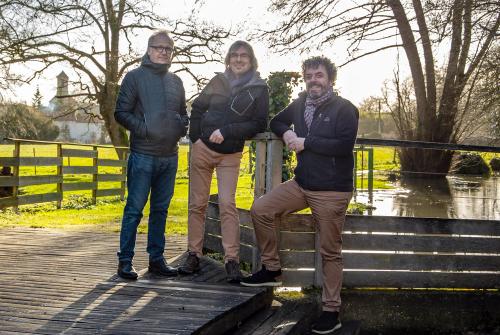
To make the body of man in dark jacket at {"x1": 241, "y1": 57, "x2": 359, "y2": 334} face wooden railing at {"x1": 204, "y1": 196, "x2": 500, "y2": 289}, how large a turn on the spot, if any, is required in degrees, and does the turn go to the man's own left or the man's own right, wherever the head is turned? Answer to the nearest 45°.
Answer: approximately 180°

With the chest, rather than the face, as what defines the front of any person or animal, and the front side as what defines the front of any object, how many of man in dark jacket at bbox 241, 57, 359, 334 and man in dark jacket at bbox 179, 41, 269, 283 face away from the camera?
0

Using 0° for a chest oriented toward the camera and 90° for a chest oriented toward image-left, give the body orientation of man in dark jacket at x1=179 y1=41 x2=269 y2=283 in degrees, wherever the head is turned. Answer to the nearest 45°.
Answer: approximately 0°

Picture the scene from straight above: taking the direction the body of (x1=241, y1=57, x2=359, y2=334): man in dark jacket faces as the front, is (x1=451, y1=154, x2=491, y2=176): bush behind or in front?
behind

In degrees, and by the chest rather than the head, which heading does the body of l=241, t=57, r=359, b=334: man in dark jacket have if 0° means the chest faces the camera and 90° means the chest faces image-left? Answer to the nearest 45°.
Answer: approximately 45°

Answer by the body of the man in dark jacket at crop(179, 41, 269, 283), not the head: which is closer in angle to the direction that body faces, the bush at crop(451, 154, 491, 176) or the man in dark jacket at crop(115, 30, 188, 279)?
the man in dark jacket

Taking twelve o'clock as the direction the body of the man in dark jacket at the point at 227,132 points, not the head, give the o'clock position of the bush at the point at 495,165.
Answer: The bush is roughly at 7 o'clock from the man in dark jacket.

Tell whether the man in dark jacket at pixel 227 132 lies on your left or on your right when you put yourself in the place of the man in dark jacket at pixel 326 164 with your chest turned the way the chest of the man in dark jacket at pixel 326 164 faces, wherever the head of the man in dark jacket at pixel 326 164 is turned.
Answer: on your right

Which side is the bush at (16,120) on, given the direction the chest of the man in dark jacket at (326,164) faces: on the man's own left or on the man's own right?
on the man's own right

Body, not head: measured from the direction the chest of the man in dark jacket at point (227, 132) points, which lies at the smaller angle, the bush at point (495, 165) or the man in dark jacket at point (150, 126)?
the man in dark jacket
